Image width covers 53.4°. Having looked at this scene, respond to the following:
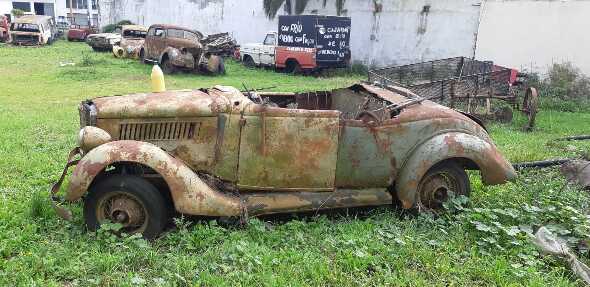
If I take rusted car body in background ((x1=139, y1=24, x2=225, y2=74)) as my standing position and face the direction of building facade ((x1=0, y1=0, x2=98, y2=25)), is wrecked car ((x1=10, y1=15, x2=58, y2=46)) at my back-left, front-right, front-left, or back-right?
front-left

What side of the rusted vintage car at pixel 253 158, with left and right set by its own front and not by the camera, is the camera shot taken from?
left

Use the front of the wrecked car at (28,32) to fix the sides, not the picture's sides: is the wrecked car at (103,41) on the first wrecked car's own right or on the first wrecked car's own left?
on the first wrecked car's own left

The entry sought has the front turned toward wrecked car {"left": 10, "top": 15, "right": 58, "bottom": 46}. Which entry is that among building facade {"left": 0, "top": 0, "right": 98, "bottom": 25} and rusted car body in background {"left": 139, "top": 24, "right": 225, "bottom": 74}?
the building facade

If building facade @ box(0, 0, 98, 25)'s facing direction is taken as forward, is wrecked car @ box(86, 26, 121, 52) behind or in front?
in front

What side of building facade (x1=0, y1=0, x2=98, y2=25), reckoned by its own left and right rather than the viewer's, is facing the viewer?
front

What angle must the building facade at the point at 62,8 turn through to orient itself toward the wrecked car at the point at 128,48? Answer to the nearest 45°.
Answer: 0° — it already faces it

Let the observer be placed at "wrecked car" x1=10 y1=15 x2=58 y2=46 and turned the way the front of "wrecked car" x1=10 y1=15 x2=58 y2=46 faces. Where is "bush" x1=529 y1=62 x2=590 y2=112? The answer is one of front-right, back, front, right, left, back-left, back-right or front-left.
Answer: left

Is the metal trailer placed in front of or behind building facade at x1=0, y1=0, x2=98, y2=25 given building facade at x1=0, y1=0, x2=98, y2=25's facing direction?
in front

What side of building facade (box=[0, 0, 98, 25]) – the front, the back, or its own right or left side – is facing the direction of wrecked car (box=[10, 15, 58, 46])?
front

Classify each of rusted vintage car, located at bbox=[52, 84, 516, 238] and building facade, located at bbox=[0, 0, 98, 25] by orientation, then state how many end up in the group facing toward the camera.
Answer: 1

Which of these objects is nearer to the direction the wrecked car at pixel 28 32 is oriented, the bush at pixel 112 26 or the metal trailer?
the metal trailer
